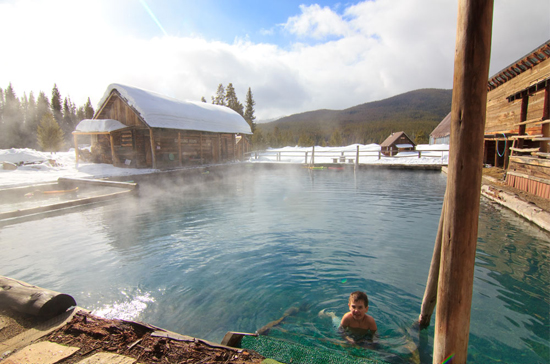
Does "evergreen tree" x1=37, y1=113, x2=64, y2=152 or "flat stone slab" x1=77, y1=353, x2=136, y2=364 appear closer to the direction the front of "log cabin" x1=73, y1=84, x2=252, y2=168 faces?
the flat stone slab

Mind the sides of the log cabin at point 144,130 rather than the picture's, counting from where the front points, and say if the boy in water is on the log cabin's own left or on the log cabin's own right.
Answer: on the log cabin's own left

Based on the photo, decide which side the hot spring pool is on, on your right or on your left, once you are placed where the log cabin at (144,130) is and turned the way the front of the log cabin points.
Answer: on your left

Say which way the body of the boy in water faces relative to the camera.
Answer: toward the camera

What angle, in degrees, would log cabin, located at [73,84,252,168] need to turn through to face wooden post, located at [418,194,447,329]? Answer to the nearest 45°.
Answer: approximately 45° to its left

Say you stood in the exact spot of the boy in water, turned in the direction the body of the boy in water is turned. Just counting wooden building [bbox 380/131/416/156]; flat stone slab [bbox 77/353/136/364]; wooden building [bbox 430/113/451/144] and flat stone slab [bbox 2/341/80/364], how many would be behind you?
2

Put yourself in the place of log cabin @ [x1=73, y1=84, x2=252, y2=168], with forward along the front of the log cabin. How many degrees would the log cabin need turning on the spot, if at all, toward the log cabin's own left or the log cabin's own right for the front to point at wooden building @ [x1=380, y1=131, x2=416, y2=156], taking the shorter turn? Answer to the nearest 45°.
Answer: approximately 135° to the log cabin's own left

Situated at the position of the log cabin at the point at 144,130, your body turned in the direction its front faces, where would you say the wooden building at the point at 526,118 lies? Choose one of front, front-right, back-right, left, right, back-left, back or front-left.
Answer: left

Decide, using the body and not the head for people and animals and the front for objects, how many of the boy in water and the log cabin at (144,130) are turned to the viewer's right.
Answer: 0

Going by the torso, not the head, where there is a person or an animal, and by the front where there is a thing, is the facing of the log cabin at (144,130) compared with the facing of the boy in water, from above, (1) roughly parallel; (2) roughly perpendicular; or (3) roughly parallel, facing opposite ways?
roughly parallel

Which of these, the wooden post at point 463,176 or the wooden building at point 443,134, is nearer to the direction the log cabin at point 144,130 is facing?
the wooden post

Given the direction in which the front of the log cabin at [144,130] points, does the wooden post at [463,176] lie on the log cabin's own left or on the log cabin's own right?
on the log cabin's own left

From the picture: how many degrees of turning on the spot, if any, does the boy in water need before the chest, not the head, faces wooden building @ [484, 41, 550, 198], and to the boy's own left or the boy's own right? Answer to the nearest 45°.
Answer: approximately 135° to the boy's own left

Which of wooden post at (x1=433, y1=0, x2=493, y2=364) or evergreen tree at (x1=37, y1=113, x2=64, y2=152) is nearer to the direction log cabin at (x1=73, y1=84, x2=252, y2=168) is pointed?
the wooden post
